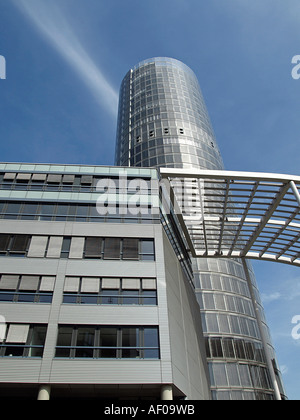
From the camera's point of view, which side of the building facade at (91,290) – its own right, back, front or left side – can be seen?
front

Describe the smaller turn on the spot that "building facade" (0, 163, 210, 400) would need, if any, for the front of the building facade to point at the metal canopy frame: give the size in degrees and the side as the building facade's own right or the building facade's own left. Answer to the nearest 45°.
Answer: approximately 90° to the building facade's own left
